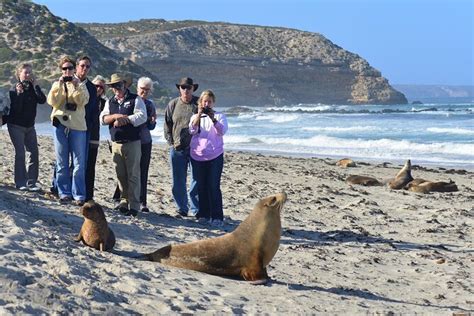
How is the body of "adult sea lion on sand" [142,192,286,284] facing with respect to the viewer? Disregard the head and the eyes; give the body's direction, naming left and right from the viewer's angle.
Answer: facing to the right of the viewer

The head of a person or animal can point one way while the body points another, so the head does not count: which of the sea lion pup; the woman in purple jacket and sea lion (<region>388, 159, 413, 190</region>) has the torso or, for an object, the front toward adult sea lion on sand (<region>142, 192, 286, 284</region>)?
the woman in purple jacket

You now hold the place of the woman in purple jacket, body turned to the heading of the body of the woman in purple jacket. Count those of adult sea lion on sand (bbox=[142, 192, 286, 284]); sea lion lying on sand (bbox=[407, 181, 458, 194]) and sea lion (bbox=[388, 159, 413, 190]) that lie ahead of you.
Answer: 1

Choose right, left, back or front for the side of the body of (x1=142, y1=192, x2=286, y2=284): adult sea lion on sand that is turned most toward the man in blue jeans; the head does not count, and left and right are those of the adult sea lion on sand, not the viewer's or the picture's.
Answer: left

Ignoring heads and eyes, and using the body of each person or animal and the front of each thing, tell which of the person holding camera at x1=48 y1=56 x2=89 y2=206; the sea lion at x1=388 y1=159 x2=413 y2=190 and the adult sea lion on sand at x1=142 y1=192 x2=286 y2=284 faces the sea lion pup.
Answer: the person holding camera
